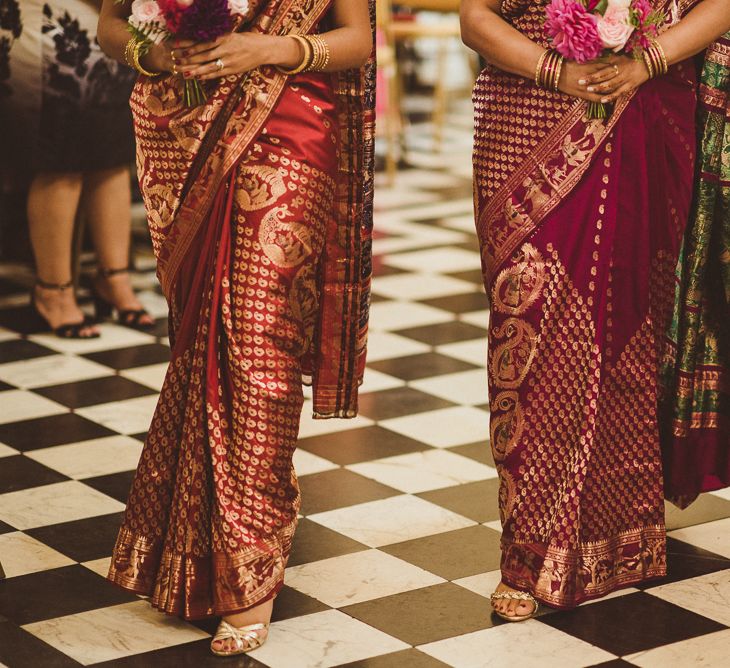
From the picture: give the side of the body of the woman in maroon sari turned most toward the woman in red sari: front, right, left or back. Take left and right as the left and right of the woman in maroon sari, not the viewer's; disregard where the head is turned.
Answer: right

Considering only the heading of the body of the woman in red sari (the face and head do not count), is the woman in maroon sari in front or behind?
behind

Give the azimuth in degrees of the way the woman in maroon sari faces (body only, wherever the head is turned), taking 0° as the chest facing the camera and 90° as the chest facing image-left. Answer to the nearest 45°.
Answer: approximately 0°

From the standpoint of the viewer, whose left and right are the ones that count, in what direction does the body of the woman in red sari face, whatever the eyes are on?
facing the viewer and to the left of the viewer

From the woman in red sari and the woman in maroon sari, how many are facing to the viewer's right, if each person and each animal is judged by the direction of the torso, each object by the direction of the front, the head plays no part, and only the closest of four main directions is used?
0
